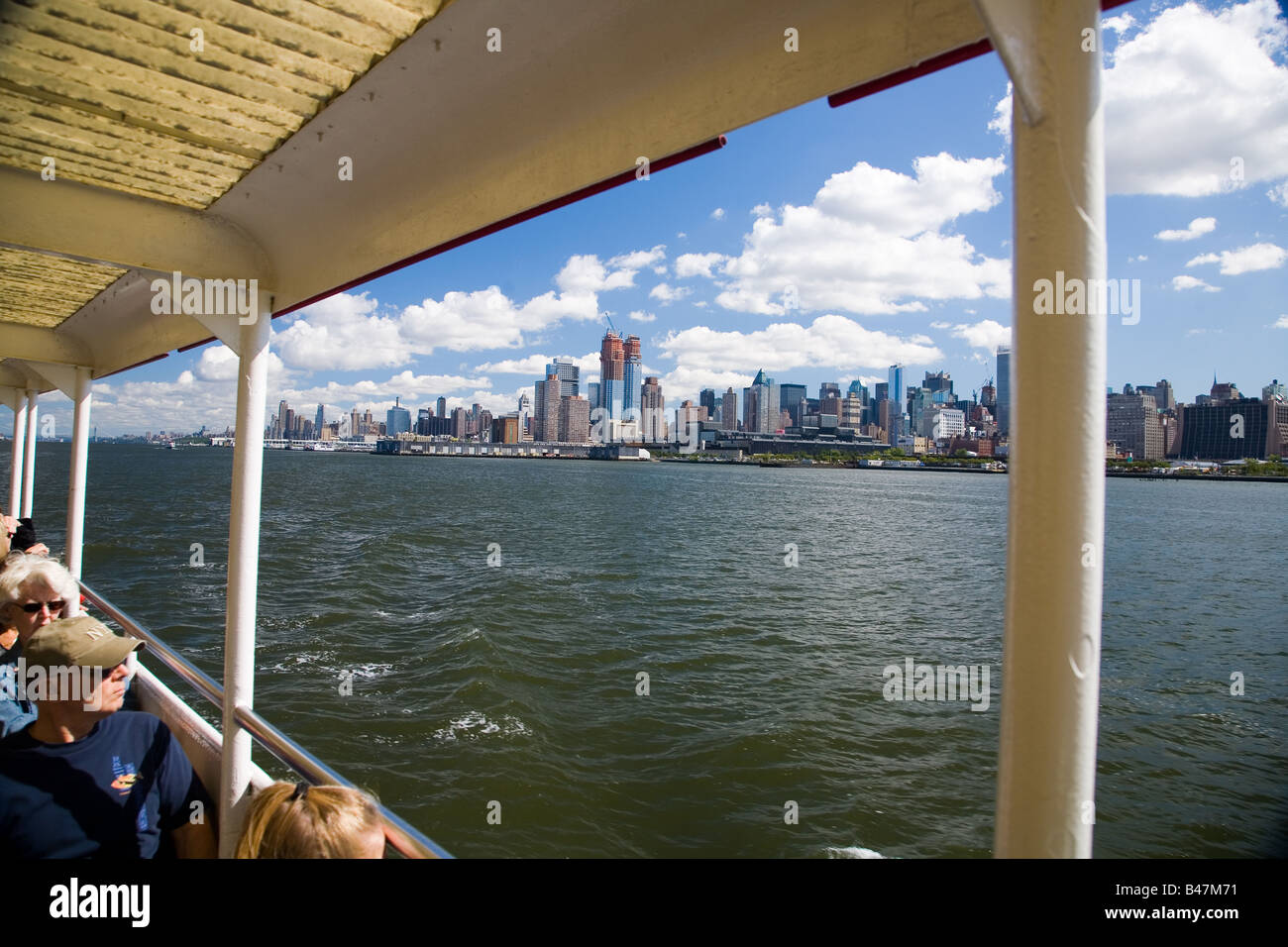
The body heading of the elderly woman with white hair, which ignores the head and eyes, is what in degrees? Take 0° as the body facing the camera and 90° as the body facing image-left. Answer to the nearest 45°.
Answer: approximately 315°

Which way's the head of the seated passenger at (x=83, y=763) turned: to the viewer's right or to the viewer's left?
to the viewer's right
